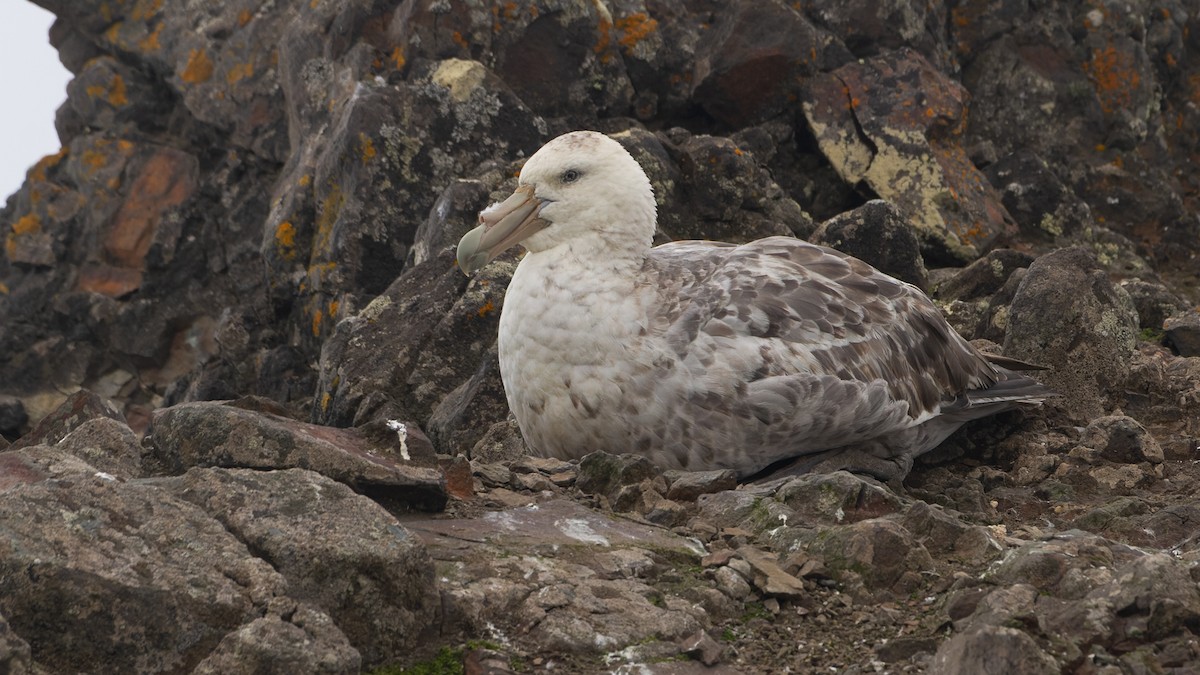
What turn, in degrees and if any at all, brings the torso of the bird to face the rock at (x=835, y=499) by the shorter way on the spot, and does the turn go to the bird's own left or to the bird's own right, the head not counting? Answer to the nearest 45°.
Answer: approximately 90° to the bird's own left

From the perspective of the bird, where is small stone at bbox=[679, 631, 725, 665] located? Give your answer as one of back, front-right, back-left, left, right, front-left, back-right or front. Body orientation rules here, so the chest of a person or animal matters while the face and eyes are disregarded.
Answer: left

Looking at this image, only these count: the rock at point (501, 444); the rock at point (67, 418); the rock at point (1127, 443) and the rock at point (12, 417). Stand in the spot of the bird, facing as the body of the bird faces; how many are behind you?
1

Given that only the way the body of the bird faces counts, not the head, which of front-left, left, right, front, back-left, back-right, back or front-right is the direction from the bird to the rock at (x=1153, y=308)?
back-right

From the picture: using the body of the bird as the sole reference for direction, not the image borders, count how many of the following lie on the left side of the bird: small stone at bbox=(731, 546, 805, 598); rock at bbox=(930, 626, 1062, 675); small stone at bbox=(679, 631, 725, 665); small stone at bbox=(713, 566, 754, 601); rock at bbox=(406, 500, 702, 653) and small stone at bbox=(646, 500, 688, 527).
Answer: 6

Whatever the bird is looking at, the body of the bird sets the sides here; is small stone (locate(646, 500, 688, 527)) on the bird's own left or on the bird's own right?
on the bird's own left

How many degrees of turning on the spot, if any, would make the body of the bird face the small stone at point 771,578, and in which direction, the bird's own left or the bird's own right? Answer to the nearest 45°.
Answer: approximately 90° to the bird's own left

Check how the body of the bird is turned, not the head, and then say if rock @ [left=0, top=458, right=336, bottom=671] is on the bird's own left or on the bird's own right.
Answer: on the bird's own left

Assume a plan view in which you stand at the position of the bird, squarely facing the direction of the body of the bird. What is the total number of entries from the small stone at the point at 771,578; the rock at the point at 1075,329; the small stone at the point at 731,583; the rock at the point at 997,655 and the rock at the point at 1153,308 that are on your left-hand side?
3

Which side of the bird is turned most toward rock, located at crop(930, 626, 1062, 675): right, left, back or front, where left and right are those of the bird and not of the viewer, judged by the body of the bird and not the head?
left

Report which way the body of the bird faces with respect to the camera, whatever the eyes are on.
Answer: to the viewer's left

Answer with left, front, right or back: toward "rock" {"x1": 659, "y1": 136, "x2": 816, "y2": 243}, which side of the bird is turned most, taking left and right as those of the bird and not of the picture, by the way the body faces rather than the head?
right

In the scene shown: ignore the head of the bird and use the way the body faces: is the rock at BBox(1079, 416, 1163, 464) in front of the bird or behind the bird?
behind
